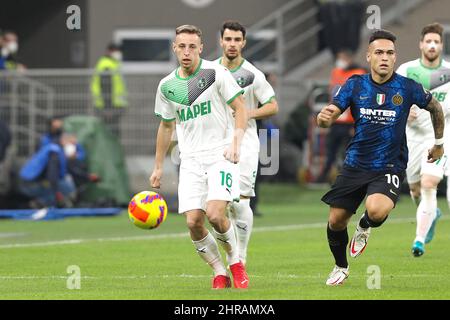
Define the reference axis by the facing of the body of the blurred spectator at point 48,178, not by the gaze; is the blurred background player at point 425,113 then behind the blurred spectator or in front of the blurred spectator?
in front

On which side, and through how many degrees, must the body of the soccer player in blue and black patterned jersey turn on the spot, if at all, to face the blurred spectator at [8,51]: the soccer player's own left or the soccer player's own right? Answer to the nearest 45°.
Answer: approximately 135° to the soccer player's own right

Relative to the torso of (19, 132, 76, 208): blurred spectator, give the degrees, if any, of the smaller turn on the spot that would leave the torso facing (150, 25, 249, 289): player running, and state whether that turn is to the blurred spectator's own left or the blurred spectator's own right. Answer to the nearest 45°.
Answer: approximately 45° to the blurred spectator's own right

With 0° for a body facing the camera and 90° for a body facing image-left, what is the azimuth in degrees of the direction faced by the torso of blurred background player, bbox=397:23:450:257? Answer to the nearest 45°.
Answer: approximately 0°
